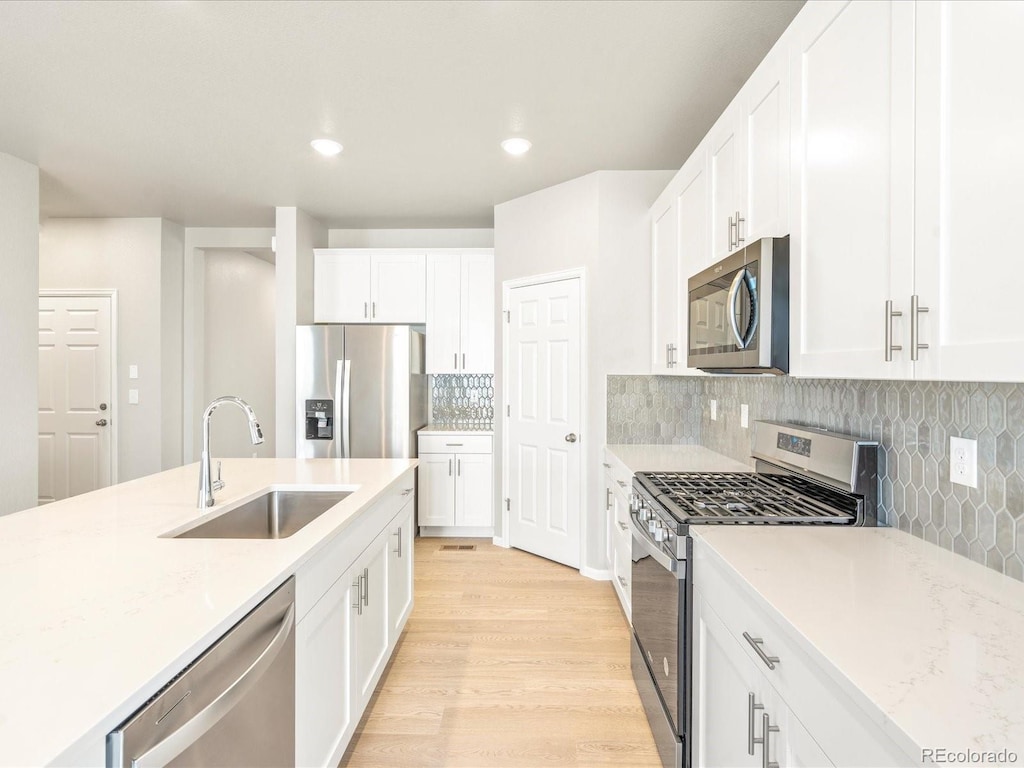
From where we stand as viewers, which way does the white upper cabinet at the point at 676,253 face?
facing to the left of the viewer

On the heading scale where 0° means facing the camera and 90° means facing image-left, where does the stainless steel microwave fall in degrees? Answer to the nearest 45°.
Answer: approximately 45°

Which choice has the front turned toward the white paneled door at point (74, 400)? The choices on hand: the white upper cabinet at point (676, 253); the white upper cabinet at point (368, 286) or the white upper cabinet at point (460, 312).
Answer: the white upper cabinet at point (676, 253)

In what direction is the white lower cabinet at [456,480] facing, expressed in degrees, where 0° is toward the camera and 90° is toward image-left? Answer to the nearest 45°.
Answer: approximately 0°

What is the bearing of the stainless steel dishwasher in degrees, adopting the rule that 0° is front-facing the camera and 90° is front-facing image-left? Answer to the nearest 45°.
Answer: approximately 315°

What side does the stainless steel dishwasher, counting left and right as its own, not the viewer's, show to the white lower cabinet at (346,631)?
left

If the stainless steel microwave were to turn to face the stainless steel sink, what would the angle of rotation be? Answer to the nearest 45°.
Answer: approximately 45° to its right

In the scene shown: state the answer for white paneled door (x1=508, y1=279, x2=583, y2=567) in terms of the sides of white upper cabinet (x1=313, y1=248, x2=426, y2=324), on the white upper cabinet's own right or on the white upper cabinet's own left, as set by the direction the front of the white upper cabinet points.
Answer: on the white upper cabinet's own left
